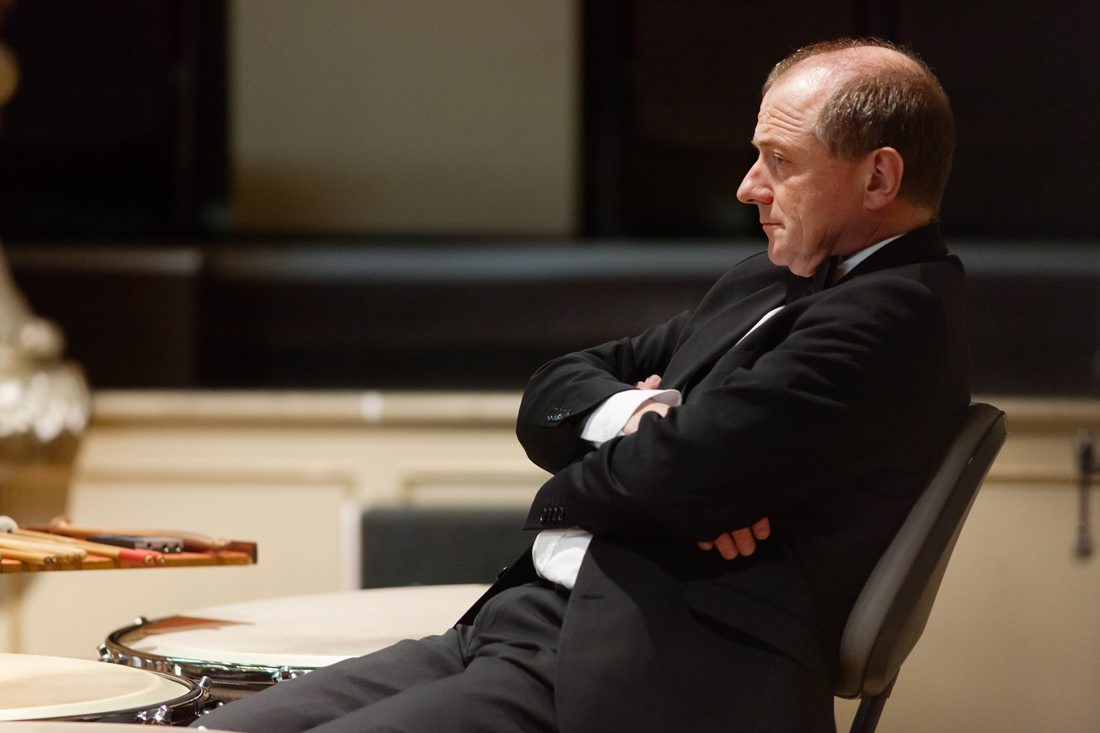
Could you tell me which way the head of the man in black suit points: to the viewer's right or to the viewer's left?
to the viewer's left

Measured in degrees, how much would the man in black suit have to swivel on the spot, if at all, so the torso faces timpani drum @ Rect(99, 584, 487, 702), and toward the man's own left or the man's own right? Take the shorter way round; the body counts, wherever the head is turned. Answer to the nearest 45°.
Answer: approximately 45° to the man's own right

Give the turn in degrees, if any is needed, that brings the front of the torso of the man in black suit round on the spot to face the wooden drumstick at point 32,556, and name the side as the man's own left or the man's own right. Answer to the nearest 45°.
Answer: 0° — they already face it

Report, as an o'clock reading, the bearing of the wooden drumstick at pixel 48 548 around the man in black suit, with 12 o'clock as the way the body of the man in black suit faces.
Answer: The wooden drumstick is roughly at 12 o'clock from the man in black suit.

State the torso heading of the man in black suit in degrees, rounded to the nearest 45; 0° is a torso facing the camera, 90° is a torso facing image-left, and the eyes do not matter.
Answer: approximately 90°

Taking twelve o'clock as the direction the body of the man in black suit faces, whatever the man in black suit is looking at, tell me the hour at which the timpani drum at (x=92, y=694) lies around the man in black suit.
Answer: The timpani drum is roughly at 12 o'clock from the man in black suit.
